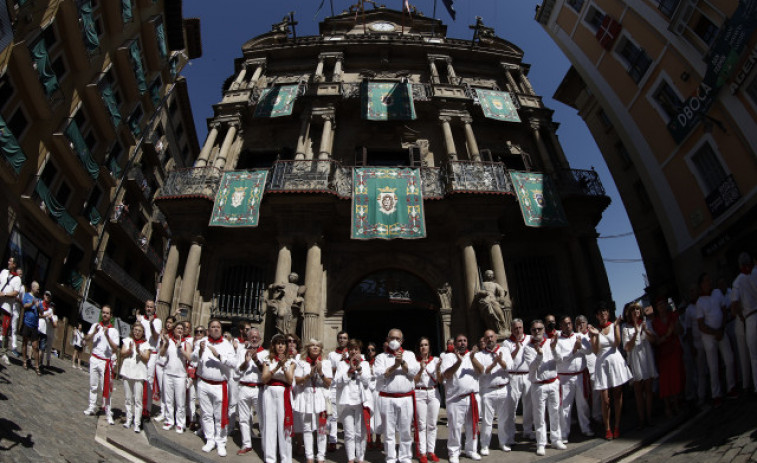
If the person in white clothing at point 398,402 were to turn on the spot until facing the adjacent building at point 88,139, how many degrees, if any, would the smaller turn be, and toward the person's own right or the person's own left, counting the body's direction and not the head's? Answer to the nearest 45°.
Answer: approximately 135° to the person's own right

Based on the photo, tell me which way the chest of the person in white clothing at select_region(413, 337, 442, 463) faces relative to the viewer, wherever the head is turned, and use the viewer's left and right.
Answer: facing the viewer

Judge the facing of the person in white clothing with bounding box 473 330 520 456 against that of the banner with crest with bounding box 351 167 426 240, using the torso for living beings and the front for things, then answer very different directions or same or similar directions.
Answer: same or similar directions

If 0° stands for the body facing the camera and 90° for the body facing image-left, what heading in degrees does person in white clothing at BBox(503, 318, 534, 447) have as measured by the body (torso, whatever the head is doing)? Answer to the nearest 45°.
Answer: approximately 0°

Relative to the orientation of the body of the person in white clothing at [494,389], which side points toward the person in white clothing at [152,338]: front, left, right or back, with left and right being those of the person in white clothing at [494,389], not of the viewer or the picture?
right

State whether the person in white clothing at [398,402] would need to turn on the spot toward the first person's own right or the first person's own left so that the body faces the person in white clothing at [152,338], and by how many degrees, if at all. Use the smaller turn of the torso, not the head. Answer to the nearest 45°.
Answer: approximately 90° to the first person's own right

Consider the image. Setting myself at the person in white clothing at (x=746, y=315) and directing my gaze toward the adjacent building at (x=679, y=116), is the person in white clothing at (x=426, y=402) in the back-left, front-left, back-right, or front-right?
back-left

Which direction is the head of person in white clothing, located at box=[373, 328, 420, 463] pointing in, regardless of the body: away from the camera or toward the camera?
toward the camera

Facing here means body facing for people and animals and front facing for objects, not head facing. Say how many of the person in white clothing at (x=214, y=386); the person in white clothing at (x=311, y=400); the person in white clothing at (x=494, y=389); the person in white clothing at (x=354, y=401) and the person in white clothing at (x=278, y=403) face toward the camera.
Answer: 5

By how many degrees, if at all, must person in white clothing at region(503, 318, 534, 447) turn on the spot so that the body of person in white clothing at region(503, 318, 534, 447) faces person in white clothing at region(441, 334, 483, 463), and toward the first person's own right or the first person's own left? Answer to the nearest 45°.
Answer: approximately 45° to the first person's own right

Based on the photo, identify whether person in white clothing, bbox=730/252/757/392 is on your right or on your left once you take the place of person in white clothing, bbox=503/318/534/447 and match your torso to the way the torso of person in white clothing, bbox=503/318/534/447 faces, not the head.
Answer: on your left

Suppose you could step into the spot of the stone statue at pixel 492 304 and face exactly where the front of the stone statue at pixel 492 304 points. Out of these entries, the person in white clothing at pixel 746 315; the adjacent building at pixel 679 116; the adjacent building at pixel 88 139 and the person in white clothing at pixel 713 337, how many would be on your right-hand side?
1

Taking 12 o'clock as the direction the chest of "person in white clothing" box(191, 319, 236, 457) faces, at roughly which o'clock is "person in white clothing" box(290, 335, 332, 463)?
"person in white clothing" box(290, 335, 332, 463) is roughly at 10 o'clock from "person in white clothing" box(191, 319, 236, 457).

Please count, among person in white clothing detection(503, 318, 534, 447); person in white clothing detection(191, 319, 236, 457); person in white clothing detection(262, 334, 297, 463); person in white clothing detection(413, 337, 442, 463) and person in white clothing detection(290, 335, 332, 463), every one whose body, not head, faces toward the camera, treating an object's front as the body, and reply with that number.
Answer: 5

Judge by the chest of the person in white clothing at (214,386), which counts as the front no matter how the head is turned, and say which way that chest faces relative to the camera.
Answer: toward the camera

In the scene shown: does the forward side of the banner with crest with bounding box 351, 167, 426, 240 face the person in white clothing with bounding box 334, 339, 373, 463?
yes

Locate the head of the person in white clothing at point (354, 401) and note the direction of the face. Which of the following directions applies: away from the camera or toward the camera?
toward the camera

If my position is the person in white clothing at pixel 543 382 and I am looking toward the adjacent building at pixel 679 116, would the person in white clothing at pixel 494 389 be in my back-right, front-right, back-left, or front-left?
back-left

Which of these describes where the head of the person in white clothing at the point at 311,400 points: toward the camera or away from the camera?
toward the camera
